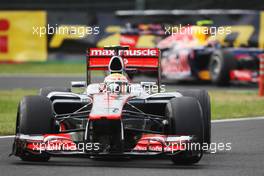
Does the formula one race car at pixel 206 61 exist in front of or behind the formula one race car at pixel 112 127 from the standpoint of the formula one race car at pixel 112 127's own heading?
behind

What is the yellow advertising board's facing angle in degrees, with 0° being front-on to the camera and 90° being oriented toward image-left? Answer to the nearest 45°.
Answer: approximately 0°

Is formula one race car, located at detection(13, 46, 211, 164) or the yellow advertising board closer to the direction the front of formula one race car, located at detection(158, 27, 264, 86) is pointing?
the formula one race car

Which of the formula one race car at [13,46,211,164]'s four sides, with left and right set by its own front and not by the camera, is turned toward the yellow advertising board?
back

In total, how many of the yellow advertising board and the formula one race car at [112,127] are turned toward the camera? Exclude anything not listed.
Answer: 2

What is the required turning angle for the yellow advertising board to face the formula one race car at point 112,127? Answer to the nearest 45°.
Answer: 0° — it already faces it

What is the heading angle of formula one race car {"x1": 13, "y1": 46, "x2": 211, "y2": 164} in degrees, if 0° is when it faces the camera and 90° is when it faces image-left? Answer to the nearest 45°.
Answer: approximately 0°
